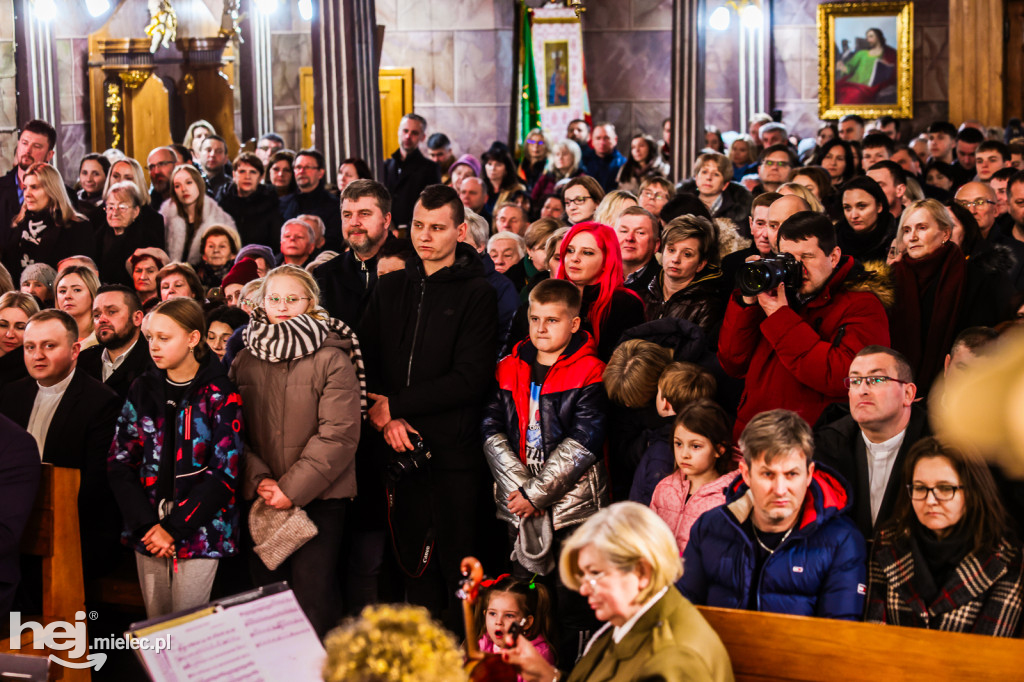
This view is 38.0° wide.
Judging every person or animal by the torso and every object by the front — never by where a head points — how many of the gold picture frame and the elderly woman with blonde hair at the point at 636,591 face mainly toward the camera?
1

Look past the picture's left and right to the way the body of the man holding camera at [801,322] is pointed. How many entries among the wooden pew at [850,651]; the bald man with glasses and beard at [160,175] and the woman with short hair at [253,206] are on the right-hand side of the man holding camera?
2

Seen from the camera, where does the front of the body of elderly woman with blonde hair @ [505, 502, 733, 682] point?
to the viewer's left

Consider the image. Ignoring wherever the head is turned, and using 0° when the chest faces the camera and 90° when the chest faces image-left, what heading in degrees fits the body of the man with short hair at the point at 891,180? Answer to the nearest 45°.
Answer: approximately 45°

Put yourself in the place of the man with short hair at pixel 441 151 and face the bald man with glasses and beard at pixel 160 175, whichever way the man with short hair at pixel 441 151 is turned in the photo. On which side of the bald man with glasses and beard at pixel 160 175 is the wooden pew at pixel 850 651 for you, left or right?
left

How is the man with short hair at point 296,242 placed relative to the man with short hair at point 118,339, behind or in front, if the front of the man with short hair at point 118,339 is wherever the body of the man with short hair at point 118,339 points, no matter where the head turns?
behind

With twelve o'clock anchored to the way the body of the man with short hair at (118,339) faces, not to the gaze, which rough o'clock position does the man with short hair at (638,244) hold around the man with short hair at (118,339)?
the man with short hair at (638,244) is roughly at 8 o'clock from the man with short hair at (118,339).

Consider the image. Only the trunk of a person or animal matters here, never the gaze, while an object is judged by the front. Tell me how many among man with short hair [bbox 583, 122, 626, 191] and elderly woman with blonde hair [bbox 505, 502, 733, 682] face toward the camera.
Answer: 1
